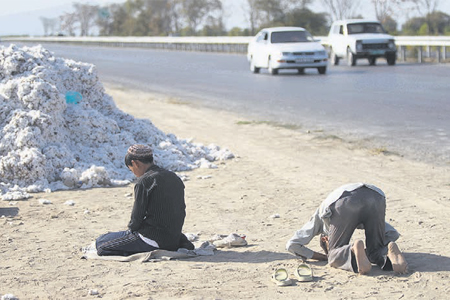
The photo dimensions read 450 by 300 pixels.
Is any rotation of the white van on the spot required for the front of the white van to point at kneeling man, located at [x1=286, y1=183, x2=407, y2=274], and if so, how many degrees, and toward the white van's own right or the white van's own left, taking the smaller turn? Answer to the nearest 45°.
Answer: approximately 45° to the white van's own right

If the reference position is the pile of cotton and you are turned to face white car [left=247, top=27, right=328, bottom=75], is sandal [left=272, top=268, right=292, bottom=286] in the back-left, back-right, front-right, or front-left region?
back-right

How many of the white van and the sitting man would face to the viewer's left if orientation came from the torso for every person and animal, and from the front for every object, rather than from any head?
1

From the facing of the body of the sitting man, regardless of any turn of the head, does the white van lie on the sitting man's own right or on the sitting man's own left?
on the sitting man's own right

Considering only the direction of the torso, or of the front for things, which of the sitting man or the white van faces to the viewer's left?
the sitting man

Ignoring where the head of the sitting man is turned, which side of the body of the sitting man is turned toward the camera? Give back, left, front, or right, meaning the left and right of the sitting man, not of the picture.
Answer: left

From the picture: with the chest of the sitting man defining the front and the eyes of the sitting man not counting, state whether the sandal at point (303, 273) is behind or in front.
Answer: behind
